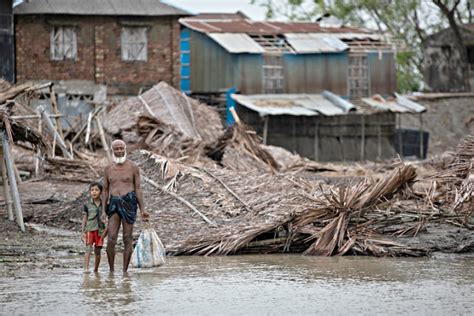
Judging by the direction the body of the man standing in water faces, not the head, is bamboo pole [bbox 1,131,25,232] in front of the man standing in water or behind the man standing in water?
behind

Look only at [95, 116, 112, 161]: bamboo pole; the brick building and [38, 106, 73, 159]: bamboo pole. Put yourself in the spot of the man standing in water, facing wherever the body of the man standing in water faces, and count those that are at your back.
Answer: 3

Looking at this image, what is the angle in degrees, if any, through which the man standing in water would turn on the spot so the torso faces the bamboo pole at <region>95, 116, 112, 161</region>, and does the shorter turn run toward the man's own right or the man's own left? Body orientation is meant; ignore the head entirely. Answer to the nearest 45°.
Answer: approximately 180°

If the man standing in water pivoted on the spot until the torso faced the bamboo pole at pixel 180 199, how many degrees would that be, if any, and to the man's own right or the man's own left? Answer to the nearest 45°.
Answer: approximately 180°

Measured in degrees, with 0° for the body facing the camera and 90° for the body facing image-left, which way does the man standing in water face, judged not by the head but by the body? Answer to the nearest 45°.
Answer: approximately 0°

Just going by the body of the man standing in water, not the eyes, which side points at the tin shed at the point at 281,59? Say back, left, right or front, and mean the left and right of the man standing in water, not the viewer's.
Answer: back

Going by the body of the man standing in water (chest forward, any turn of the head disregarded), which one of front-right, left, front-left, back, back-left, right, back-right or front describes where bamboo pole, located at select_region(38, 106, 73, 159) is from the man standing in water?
back

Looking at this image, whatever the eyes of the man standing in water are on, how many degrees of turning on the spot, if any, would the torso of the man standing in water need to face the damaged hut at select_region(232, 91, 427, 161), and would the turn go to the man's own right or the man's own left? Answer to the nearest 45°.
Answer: approximately 180°
